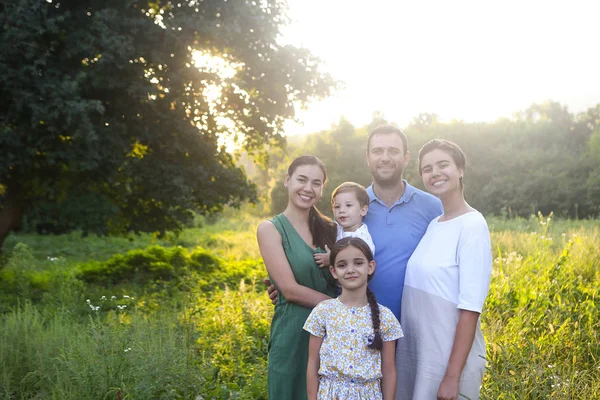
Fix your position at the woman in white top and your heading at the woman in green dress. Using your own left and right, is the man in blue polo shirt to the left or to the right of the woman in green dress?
right

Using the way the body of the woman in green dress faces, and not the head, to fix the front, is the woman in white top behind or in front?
in front

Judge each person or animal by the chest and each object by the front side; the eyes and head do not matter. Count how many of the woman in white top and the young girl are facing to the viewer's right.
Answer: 0

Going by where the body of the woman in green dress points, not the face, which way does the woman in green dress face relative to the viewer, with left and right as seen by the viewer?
facing the viewer and to the right of the viewer

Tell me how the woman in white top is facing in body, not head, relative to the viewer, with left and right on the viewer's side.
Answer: facing the viewer and to the left of the viewer

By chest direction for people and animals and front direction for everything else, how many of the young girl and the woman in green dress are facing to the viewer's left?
0

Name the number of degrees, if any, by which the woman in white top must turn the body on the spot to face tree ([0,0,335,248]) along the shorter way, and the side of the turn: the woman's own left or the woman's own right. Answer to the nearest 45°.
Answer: approximately 90° to the woman's own right

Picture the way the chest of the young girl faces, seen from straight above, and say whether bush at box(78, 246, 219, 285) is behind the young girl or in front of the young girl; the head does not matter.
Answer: behind

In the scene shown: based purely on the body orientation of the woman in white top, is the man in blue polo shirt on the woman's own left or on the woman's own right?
on the woman's own right

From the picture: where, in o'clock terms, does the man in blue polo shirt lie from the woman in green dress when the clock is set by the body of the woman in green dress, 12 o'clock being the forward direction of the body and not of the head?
The man in blue polo shirt is roughly at 10 o'clock from the woman in green dress.

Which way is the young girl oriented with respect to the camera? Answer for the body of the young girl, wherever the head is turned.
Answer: toward the camera
